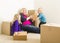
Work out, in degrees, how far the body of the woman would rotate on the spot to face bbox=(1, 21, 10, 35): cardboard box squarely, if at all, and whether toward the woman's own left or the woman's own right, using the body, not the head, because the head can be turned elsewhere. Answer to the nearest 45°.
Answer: approximately 90° to the woman's own right

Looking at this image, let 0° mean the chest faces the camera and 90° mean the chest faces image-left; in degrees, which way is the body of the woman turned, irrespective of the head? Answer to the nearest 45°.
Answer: approximately 315°
